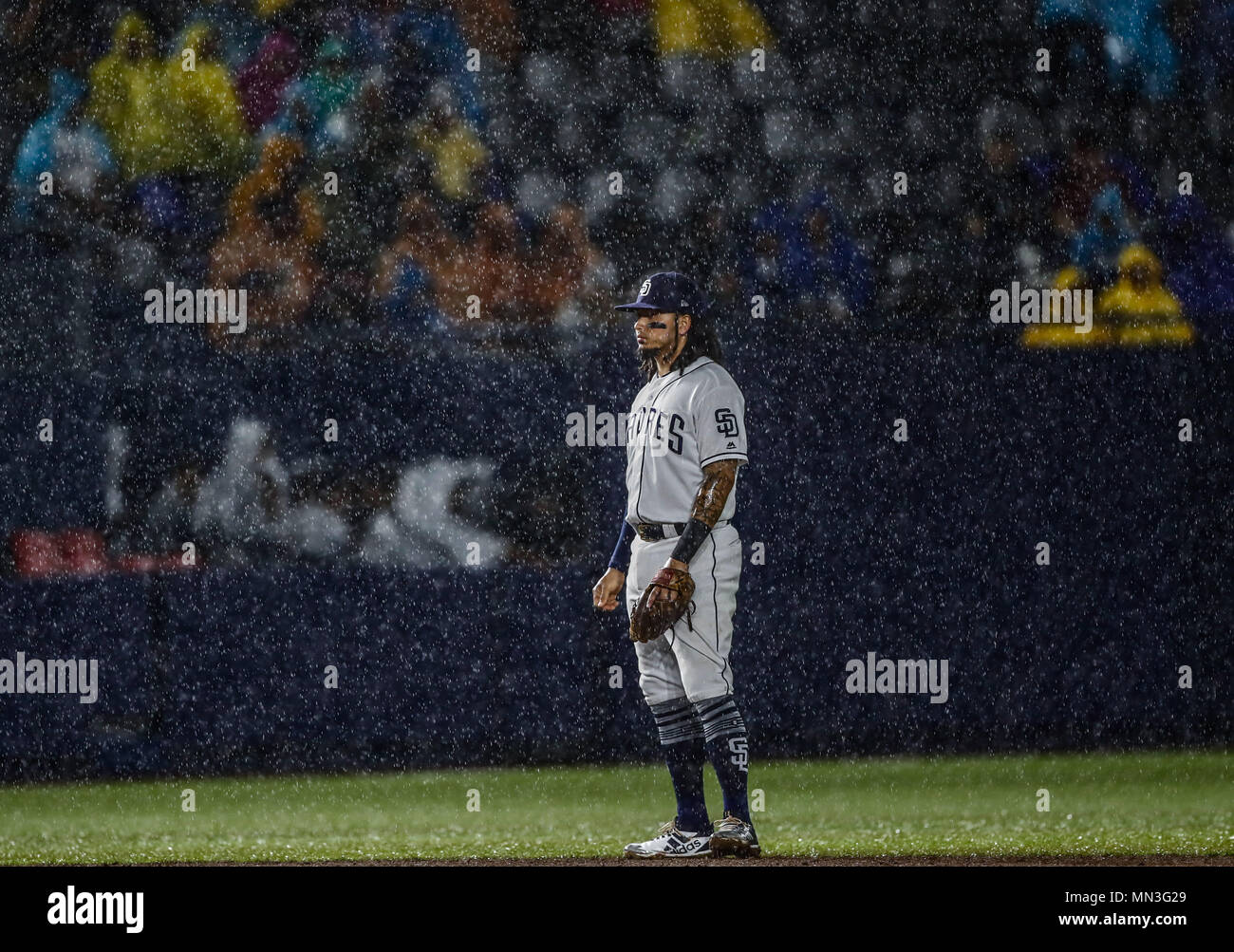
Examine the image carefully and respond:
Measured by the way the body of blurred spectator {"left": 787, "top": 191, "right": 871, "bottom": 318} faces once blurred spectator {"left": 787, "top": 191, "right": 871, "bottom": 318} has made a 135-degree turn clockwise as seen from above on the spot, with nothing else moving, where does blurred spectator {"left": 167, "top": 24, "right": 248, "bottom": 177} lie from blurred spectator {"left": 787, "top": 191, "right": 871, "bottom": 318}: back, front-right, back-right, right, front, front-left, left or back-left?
front-left

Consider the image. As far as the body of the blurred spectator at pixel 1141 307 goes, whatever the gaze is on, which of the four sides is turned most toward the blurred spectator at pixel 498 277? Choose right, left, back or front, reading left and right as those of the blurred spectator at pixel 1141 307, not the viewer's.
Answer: right

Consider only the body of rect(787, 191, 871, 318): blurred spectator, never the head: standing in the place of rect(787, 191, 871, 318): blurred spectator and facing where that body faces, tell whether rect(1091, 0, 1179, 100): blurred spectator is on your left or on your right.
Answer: on your left

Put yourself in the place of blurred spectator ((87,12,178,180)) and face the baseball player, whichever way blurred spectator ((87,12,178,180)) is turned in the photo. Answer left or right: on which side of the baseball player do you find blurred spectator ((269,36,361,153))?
left

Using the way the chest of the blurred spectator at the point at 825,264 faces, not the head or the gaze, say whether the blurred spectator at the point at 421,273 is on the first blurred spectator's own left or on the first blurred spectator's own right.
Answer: on the first blurred spectator's own right

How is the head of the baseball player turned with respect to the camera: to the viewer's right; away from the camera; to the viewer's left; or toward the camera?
to the viewer's left

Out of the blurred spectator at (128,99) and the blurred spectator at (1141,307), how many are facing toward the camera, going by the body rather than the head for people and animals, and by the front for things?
2

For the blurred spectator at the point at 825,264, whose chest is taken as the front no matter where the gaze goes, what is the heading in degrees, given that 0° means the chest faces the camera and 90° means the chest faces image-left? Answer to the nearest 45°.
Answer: approximately 0°

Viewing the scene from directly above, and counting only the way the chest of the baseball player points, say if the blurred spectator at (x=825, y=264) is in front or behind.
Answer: behind

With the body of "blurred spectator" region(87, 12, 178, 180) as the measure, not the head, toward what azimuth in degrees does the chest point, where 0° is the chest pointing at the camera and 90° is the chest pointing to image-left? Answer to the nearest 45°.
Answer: approximately 0°

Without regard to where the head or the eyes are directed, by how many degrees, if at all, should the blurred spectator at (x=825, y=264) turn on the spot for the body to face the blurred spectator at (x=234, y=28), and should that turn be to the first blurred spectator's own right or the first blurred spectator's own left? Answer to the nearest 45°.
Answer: approximately 90° to the first blurred spectator's own right
